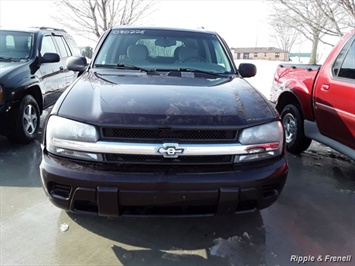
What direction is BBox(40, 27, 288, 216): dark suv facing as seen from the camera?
toward the camera

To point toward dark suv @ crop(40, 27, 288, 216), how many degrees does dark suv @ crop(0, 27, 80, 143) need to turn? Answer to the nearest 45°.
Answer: approximately 45° to its left

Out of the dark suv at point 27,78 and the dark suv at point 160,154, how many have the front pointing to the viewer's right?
0

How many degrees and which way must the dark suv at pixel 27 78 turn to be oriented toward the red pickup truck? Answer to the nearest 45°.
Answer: approximately 90° to its left

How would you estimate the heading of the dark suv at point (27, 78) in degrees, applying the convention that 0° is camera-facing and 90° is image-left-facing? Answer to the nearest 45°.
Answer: approximately 45°

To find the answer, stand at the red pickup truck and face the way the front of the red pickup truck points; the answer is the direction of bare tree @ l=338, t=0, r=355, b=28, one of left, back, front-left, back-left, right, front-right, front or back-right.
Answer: back-left

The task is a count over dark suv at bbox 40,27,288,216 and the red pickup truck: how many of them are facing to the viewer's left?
0
